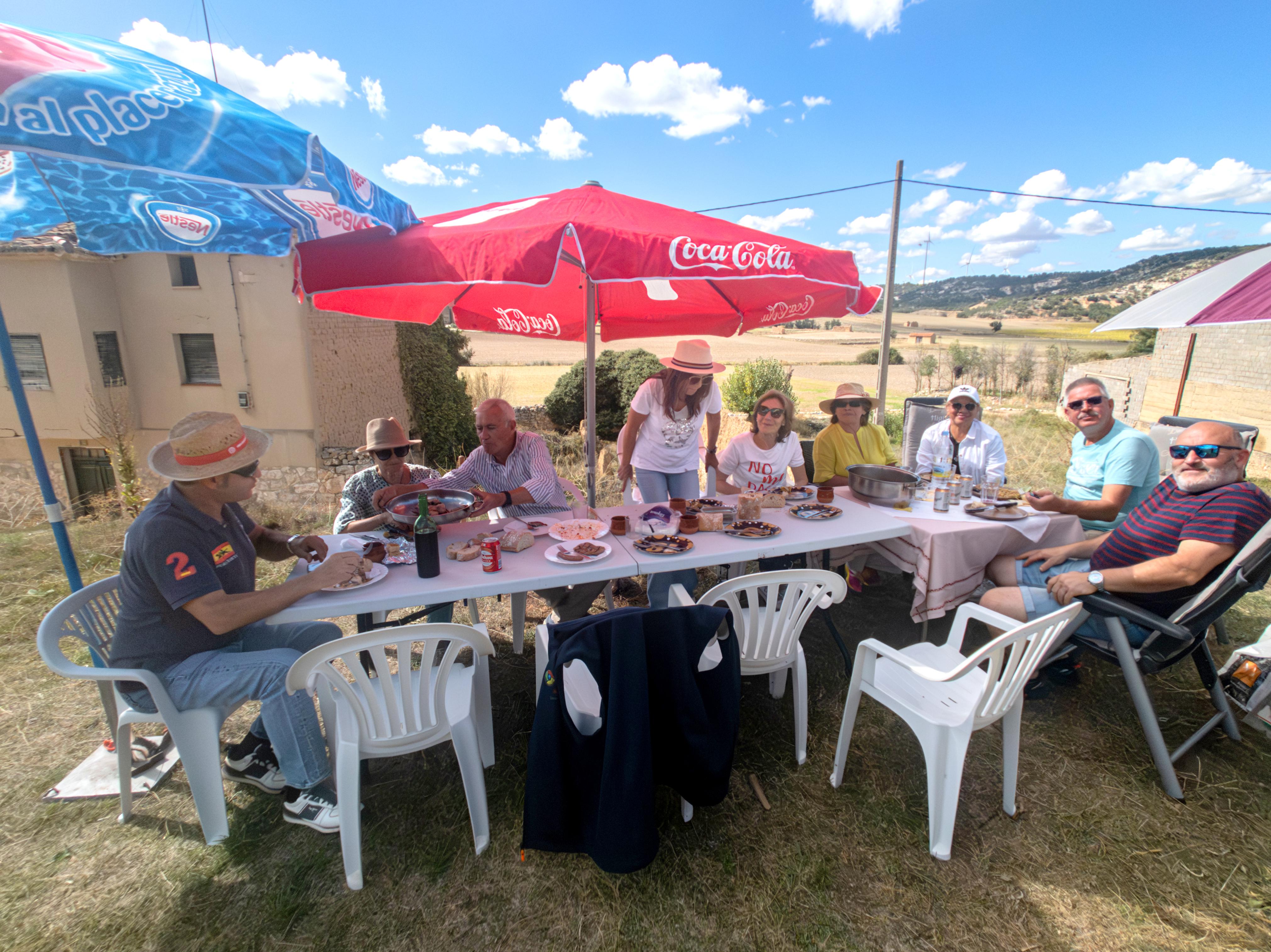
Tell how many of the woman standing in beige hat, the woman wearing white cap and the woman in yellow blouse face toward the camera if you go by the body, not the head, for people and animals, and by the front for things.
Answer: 3

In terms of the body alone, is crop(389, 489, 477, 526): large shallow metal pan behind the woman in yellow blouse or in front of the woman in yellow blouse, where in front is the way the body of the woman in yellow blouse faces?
in front

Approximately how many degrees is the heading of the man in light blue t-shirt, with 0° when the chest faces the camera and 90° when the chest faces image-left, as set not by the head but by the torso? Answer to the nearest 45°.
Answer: approximately 45°

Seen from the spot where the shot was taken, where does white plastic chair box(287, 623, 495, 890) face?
facing away from the viewer

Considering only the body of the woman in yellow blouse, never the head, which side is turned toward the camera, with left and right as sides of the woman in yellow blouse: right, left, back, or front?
front

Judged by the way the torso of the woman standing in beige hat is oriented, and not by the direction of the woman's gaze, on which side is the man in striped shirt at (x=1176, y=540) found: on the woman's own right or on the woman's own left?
on the woman's own left

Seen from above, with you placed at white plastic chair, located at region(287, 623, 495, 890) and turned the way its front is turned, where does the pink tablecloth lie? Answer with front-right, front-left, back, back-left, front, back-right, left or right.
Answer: right

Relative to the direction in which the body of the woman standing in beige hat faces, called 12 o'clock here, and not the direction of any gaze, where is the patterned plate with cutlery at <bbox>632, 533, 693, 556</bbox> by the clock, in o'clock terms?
The patterned plate with cutlery is roughly at 12 o'clock from the woman standing in beige hat.

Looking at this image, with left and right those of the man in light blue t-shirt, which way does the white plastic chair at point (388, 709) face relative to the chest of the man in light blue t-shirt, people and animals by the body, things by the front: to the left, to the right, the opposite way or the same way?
to the right

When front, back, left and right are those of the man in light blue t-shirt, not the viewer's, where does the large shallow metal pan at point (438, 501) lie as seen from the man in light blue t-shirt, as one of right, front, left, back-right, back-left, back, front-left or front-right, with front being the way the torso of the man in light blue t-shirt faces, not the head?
front

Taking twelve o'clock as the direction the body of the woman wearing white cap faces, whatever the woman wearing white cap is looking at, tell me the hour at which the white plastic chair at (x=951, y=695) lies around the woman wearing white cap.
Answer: The white plastic chair is roughly at 12 o'clock from the woman wearing white cap.

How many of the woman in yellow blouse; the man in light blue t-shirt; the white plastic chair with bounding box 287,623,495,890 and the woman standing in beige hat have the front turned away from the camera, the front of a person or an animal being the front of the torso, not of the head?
1

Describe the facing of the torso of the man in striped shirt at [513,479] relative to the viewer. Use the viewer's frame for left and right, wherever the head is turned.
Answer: facing the viewer and to the left of the viewer

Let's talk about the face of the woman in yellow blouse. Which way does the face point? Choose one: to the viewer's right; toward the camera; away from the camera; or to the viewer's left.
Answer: toward the camera

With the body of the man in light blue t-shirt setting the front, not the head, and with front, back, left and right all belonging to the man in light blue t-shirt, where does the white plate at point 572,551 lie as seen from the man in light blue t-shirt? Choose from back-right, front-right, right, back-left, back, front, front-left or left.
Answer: front

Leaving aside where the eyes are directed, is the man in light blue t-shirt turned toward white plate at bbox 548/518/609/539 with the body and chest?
yes

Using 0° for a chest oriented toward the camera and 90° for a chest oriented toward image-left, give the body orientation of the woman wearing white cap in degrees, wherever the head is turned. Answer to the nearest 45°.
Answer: approximately 0°

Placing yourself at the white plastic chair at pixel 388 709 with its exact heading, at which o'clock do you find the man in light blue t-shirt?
The man in light blue t-shirt is roughly at 3 o'clock from the white plastic chair.

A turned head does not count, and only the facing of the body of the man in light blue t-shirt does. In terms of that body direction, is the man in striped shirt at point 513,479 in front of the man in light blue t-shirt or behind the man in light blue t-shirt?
in front

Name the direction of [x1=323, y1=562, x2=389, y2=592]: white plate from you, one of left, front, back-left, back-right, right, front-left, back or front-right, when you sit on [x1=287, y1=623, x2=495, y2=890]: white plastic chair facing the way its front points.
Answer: front

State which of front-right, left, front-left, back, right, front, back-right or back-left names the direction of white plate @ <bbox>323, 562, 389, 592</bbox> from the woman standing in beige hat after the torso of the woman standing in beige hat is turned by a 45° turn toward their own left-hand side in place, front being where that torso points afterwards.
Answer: right

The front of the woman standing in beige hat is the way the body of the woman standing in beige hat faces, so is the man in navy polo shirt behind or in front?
in front

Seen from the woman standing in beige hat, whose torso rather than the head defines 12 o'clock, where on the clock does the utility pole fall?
The utility pole is roughly at 7 o'clock from the woman standing in beige hat.
